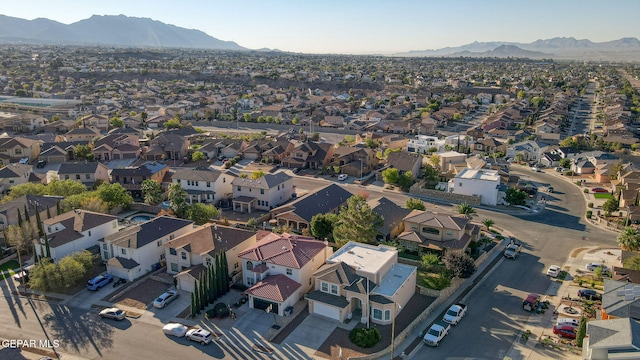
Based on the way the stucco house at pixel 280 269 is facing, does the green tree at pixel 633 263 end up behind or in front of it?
behind

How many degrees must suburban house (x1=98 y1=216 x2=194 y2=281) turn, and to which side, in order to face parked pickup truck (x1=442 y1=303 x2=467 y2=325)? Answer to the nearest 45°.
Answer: approximately 90° to its left

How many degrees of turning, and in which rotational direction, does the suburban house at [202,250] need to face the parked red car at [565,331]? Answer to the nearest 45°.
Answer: approximately 90° to its left

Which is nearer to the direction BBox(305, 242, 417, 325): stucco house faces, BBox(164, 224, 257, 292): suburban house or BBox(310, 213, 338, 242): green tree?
the suburban house

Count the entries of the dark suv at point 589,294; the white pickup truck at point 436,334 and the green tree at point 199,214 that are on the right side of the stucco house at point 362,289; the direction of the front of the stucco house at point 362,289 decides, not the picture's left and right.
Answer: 1

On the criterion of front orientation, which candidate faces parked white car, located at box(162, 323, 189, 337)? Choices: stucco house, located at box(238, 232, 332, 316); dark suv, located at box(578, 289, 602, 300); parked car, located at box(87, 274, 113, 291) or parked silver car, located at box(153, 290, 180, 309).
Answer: the stucco house

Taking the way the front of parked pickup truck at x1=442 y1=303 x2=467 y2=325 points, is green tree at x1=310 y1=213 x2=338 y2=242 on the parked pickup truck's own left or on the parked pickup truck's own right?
on the parked pickup truck's own right

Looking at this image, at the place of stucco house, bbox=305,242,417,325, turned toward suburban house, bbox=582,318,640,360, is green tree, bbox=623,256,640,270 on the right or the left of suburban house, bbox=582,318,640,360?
left

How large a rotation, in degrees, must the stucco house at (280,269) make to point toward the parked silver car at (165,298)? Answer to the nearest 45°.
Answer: approximately 45° to its right

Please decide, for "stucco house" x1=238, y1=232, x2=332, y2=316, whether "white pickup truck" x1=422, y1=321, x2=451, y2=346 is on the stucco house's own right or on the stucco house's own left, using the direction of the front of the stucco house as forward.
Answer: on the stucco house's own left

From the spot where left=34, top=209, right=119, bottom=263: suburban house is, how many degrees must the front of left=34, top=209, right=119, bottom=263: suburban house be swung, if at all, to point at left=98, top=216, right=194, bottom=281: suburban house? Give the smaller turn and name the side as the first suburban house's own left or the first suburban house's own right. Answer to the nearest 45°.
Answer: approximately 90° to the first suburban house's own left

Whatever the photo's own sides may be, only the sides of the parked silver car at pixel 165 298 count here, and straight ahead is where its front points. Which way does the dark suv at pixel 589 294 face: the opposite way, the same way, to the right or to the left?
to the right

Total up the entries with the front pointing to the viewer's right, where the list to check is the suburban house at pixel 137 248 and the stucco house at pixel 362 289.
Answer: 0

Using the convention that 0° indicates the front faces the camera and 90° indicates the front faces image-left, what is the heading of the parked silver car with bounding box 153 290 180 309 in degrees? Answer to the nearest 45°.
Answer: approximately 225°

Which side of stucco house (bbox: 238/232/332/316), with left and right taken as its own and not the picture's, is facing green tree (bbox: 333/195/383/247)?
back
